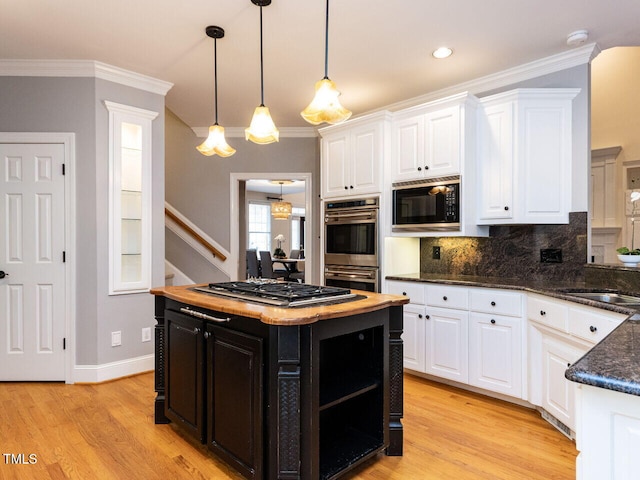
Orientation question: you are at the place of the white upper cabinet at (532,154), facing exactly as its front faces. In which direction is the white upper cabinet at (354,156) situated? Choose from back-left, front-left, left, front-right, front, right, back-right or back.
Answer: front-right

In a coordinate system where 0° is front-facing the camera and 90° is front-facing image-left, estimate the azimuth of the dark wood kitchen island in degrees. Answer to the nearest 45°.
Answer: approximately 45°

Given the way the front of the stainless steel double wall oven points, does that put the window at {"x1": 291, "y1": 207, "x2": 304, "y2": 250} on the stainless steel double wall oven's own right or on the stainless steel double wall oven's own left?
on the stainless steel double wall oven's own right

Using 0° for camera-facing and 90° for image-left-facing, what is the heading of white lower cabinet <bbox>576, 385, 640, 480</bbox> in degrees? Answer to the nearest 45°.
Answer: approximately 45°

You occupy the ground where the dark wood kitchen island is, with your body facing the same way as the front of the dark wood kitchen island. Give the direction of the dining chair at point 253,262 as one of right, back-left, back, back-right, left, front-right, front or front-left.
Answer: back-right

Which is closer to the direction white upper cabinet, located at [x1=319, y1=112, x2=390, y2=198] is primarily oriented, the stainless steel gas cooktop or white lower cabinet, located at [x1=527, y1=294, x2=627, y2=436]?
the stainless steel gas cooktop

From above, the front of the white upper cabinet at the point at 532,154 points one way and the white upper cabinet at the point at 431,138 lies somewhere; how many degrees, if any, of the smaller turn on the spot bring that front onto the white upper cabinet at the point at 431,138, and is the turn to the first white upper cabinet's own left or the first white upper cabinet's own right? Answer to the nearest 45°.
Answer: approximately 45° to the first white upper cabinet's own right

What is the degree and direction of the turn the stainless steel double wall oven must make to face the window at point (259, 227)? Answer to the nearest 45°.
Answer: approximately 135° to its right

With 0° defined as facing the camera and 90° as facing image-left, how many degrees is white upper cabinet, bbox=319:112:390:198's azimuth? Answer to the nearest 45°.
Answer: approximately 45°

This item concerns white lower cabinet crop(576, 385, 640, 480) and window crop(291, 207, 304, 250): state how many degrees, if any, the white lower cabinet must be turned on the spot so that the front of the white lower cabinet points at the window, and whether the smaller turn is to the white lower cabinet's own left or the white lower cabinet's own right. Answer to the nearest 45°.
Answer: approximately 90° to the white lower cabinet's own right

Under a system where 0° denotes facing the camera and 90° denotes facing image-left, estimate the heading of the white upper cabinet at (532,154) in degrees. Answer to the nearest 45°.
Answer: approximately 45°
